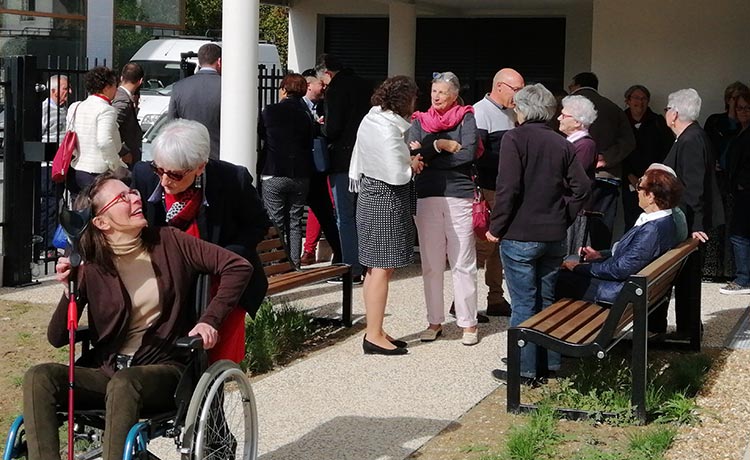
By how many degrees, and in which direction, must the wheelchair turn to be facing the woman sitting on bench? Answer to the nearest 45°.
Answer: approximately 180°

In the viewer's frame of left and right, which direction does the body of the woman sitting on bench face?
facing to the left of the viewer

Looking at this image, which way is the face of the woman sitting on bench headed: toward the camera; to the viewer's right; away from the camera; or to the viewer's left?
to the viewer's left

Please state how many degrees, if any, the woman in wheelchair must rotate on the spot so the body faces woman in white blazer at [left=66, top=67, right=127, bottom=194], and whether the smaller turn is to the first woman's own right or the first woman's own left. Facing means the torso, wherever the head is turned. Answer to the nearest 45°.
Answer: approximately 135° to the first woman's own right

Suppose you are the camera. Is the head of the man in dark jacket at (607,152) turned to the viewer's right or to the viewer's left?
to the viewer's left

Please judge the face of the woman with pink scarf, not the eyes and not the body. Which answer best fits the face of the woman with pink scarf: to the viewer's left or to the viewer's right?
to the viewer's left

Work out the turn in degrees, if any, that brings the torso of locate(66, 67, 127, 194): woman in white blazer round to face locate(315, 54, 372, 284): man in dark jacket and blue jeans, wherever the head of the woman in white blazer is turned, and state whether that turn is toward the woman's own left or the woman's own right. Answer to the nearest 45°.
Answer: approximately 45° to the woman's own right
